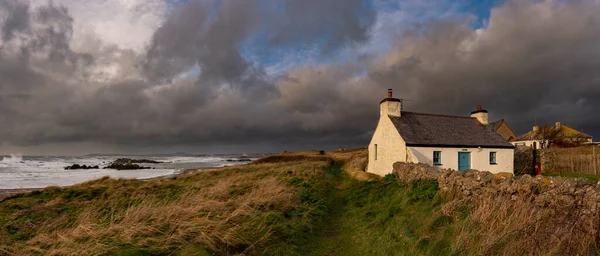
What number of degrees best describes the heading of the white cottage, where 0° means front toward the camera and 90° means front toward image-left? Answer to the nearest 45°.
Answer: approximately 315°

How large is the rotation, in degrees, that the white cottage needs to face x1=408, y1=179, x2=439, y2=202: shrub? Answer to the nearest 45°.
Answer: approximately 45° to its right
